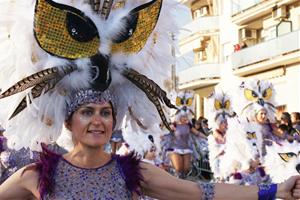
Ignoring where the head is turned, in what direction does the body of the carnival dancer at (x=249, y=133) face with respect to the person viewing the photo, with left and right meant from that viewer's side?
facing the viewer and to the right of the viewer

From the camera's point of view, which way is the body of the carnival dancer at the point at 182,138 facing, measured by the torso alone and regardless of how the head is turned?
toward the camera

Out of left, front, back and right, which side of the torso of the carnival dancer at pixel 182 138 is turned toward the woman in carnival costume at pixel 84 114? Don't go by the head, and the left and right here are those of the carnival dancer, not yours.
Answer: front

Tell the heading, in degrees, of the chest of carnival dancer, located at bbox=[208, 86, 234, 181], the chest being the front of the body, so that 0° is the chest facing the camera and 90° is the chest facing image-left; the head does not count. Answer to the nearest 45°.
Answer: approximately 315°

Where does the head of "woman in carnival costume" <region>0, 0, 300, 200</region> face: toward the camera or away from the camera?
toward the camera

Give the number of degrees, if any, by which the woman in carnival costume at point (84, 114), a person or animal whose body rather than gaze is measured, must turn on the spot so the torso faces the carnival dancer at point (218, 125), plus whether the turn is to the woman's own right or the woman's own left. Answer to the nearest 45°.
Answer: approximately 180°

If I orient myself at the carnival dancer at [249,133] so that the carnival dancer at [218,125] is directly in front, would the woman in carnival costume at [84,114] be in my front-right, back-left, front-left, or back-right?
back-left

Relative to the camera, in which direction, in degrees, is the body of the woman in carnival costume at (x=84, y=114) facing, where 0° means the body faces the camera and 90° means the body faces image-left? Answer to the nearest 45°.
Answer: approximately 0°

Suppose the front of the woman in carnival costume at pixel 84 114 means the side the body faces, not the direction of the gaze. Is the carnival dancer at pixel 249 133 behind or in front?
behind

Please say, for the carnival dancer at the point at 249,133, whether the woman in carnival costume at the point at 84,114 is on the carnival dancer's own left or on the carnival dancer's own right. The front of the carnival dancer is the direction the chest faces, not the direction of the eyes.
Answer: on the carnival dancer's own right

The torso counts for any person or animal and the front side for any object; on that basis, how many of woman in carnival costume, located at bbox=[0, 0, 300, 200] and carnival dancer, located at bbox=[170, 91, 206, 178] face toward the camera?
2

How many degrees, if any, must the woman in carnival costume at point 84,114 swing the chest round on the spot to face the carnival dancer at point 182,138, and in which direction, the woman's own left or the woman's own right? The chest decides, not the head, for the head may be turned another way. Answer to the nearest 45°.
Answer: approximately 180°
